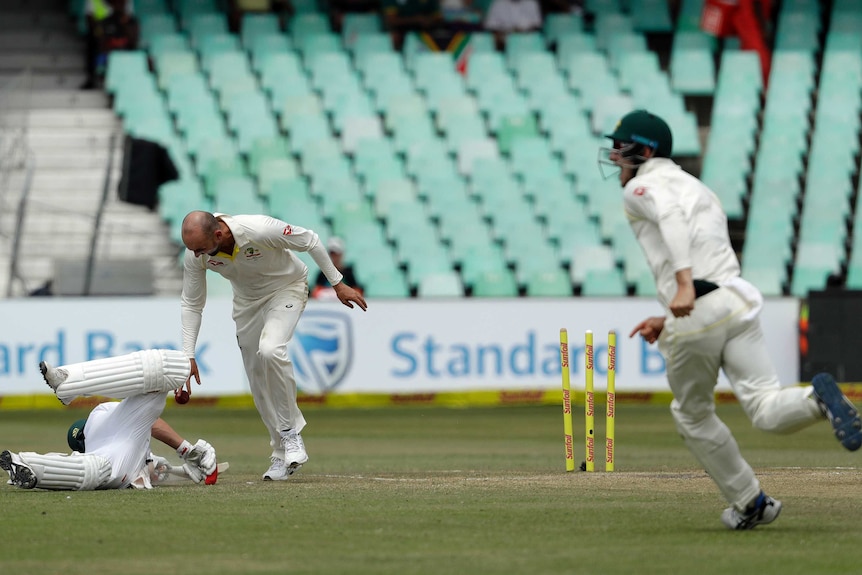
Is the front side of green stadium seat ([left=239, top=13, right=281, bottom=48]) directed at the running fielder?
yes

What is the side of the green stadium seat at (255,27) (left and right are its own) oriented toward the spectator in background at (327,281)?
front

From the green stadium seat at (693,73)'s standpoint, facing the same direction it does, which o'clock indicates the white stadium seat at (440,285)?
the white stadium seat at (440,285) is roughly at 1 o'clock from the green stadium seat at (693,73).

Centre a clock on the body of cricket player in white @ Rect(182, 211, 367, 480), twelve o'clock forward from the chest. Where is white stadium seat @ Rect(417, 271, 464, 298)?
The white stadium seat is roughly at 5 o'clock from the cricket player in white.

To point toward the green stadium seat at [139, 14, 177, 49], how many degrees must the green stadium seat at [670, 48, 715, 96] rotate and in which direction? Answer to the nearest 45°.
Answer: approximately 90° to its right

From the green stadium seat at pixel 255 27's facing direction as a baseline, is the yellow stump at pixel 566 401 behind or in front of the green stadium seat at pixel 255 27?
in front

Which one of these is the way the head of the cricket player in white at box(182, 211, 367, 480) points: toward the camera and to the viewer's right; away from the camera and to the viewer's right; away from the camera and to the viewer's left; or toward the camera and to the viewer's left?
toward the camera and to the viewer's left

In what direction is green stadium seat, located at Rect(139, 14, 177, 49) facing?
toward the camera

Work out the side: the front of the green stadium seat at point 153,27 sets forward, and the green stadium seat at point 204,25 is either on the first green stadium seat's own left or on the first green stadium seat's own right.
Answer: on the first green stadium seat's own left

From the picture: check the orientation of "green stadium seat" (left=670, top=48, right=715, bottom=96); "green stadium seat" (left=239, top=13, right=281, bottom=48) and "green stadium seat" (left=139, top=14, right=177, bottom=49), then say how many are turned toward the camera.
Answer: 3

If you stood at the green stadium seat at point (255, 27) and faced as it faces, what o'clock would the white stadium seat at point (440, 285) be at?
the white stadium seat at point (440, 285) is roughly at 11 o'clock from the green stadium seat at point (255, 27).

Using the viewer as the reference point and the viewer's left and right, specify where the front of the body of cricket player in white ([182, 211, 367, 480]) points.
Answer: facing the viewer and to the left of the viewer

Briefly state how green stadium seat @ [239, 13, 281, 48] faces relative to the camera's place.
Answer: facing the viewer

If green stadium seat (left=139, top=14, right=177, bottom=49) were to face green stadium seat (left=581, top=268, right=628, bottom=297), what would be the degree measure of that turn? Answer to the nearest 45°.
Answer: approximately 45° to its left

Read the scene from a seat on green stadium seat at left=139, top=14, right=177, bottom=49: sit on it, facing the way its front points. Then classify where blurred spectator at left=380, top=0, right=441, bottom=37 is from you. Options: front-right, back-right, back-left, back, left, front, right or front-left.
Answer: left
